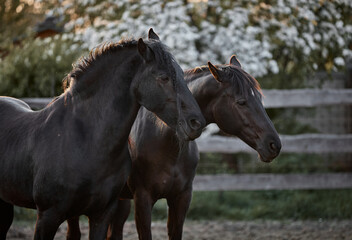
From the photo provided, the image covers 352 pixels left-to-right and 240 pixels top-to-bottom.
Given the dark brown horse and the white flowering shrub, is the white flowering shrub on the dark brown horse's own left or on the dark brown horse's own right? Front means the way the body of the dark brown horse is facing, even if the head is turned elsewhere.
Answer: on the dark brown horse's own left

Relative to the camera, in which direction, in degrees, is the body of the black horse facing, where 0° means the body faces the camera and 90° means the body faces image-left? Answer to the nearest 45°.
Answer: approximately 315°

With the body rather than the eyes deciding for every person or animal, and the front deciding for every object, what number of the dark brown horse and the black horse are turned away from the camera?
0

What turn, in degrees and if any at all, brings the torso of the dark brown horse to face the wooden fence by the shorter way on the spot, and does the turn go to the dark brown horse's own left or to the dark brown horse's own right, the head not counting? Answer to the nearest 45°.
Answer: approximately 90° to the dark brown horse's own left

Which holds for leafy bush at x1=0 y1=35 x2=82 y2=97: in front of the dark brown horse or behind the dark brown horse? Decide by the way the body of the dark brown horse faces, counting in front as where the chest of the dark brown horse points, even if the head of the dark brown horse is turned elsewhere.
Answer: behind

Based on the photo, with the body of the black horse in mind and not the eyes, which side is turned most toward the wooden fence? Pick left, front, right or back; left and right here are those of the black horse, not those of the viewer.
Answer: left

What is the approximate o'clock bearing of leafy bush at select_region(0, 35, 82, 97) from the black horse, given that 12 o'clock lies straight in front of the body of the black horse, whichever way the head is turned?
The leafy bush is roughly at 7 o'clock from the black horse.

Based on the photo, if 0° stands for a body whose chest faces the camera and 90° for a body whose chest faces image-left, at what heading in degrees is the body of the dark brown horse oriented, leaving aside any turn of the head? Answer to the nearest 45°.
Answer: approximately 315°

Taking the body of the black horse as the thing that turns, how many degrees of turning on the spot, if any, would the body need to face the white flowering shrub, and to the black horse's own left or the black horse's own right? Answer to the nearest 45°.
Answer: approximately 90° to the black horse's own left
